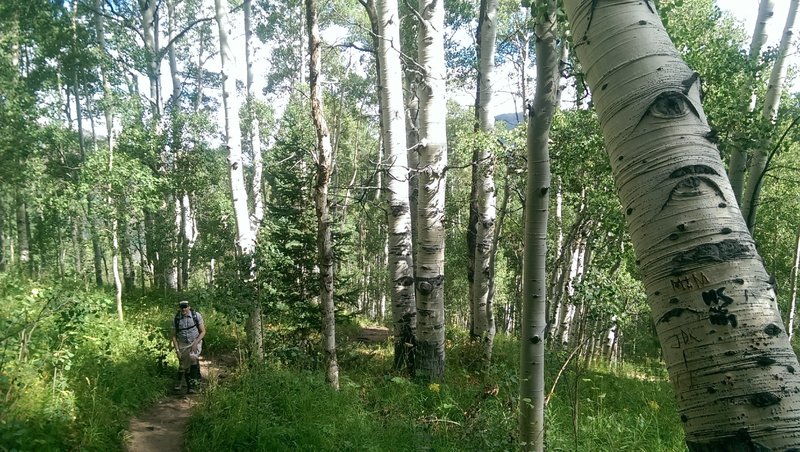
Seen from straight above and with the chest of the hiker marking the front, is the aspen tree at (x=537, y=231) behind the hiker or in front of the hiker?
in front

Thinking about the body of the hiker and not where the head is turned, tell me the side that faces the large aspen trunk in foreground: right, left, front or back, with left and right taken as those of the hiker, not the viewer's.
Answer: front

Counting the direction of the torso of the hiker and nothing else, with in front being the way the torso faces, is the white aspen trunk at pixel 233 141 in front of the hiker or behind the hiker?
behind

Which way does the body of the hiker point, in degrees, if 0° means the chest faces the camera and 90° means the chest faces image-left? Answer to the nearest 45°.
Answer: approximately 0°

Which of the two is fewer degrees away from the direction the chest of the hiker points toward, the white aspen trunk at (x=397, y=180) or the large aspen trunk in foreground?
the large aspen trunk in foreground

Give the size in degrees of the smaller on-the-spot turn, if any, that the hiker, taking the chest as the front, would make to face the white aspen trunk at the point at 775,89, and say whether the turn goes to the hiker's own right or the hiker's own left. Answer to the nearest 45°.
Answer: approximately 45° to the hiker's own left

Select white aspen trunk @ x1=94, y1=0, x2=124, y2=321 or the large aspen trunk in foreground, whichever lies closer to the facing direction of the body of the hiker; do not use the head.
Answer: the large aspen trunk in foreground
